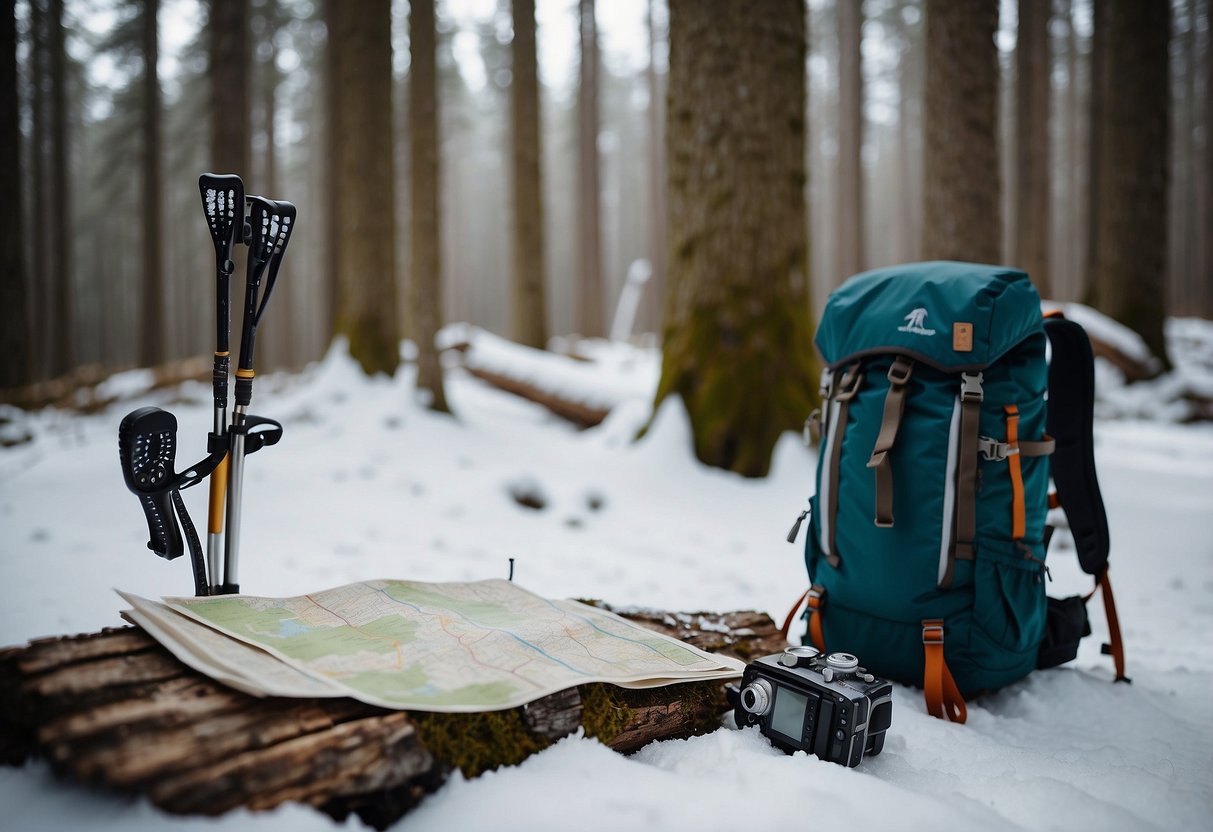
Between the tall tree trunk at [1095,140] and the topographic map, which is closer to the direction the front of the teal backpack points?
the topographic map

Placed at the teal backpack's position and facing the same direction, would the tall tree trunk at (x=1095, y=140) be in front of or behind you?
behind

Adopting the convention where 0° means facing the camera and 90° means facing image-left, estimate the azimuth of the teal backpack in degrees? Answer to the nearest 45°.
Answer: approximately 45°
